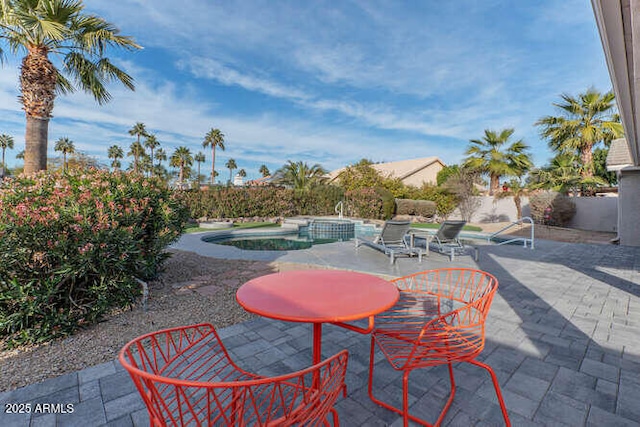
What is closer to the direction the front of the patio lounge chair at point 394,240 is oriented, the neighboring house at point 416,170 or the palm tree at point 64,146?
the palm tree

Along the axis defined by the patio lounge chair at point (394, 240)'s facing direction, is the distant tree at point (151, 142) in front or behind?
in front

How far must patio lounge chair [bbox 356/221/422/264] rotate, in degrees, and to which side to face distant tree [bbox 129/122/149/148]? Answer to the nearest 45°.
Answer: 0° — it already faces it

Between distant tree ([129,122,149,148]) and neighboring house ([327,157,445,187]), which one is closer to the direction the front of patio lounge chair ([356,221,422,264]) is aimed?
the distant tree

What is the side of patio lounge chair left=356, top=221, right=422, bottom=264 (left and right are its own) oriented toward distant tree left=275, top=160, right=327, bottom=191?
front

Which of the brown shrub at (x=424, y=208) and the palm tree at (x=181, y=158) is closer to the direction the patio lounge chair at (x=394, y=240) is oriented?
the palm tree

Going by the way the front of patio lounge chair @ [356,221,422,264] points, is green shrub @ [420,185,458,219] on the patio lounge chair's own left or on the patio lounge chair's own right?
on the patio lounge chair's own right

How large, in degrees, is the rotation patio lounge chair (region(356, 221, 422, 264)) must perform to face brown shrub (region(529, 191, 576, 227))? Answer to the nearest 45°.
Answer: approximately 90° to its right

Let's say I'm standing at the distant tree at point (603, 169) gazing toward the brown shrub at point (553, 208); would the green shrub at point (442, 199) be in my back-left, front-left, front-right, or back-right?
front-right

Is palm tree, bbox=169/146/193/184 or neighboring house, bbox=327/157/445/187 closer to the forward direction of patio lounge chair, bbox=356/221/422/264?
the palm tree

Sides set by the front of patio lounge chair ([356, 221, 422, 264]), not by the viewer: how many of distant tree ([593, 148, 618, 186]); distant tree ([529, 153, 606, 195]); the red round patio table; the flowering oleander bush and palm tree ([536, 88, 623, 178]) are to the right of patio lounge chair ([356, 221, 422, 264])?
3

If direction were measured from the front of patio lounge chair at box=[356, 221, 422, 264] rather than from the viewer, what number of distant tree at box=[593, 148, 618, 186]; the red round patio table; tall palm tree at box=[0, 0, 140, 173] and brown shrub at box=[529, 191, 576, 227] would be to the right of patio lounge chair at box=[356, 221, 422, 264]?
2
